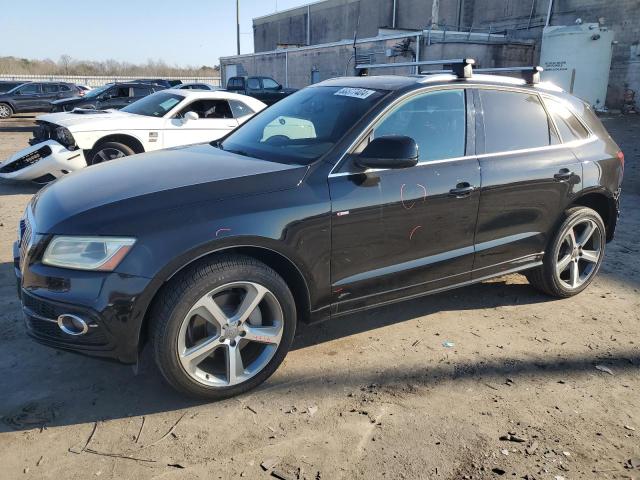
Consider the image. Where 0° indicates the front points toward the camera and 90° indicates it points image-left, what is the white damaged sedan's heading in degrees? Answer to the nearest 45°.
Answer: approximately 45°

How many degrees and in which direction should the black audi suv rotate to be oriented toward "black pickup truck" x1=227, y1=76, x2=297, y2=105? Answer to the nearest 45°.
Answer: approximately 135° to its right

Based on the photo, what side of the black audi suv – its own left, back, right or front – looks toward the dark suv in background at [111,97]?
right

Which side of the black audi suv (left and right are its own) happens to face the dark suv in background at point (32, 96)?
right
